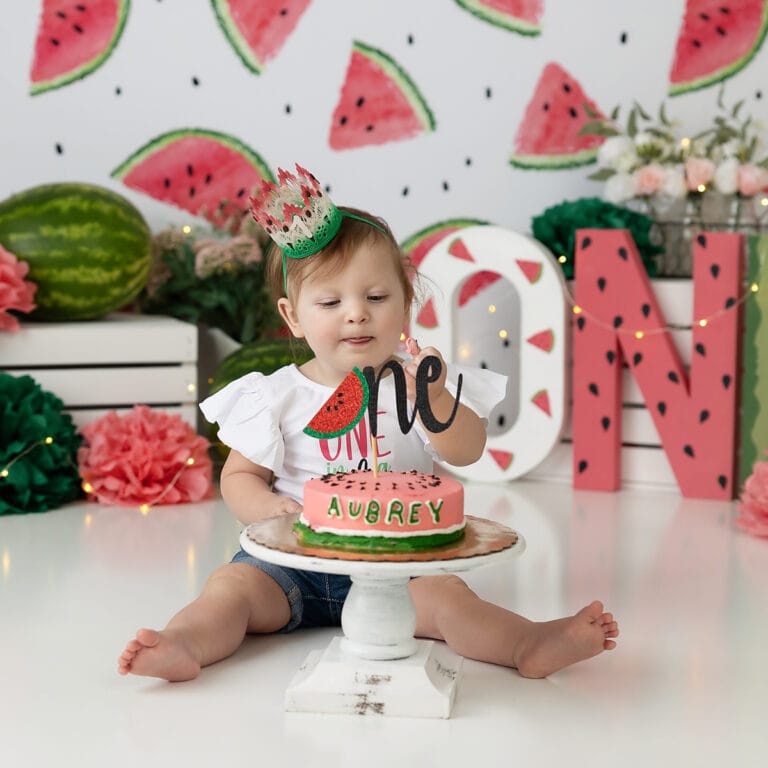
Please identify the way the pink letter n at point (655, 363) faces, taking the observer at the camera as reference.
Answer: facing the viewer

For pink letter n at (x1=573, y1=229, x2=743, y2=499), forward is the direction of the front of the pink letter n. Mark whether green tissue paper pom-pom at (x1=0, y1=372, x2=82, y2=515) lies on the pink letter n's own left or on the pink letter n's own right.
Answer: on the pink letter n's own right

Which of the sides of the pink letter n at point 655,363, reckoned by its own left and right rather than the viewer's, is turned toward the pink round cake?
front

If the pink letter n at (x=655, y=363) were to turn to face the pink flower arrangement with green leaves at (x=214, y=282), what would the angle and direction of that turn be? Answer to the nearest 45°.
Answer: approximately 90° to its right

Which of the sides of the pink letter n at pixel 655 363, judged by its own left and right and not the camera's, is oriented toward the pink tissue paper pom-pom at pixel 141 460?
right

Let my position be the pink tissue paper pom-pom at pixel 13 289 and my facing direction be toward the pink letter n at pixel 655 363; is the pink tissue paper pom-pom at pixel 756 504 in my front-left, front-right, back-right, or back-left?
front-right

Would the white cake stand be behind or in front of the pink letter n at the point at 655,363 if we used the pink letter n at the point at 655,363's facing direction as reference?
in front
